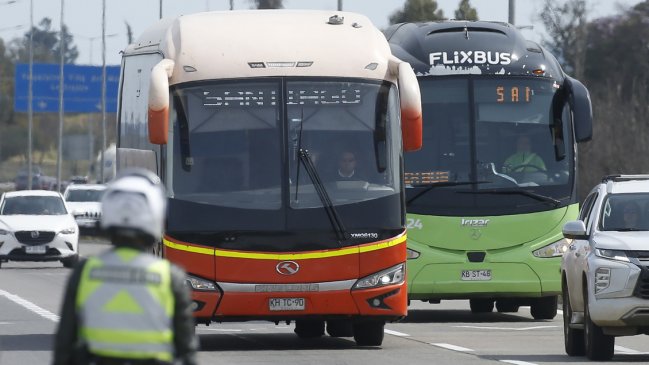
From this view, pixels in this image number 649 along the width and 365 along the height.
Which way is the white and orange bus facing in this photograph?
toward the camera

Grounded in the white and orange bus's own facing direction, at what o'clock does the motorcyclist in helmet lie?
The motorcyclist in helmet is roughly at 12 o'clock from the white and orange bus.

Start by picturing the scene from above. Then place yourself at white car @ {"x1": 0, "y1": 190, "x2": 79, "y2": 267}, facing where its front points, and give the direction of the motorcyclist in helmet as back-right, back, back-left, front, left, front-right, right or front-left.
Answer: front

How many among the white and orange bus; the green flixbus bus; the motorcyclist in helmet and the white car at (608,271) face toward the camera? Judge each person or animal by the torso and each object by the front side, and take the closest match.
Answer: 3

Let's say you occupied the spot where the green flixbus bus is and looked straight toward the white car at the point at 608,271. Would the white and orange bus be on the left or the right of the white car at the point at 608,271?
right

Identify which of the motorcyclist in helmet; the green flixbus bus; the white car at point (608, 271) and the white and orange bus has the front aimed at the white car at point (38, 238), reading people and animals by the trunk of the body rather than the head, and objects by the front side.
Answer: the motorcyclist in helmet

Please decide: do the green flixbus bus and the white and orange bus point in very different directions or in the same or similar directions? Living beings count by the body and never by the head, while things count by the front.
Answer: same or similar directions

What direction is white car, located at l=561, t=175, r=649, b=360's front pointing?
toward the camera

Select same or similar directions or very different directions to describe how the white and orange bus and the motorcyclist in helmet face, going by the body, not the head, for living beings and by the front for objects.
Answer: very different directions

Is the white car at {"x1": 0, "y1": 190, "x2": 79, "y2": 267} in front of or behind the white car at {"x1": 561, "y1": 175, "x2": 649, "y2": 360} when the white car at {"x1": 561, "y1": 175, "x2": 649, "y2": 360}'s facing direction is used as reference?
behind

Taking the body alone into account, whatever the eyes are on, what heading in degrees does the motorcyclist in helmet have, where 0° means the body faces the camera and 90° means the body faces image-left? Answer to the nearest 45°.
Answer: approximately 180°

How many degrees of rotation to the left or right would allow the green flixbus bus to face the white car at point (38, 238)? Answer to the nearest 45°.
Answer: approximately 135° to its right

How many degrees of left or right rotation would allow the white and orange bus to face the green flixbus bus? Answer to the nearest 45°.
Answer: approximately 135° to its left

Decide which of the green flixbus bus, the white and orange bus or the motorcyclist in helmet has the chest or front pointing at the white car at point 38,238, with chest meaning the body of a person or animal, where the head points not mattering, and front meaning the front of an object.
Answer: the motorcyclist in helmet

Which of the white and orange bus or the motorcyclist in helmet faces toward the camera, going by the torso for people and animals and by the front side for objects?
the white and orange bus

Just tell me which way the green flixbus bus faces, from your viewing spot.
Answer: facing the viewer

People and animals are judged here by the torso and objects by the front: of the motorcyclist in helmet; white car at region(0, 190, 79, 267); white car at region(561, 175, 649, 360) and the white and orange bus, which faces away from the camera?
the motorcyclist in helmet
